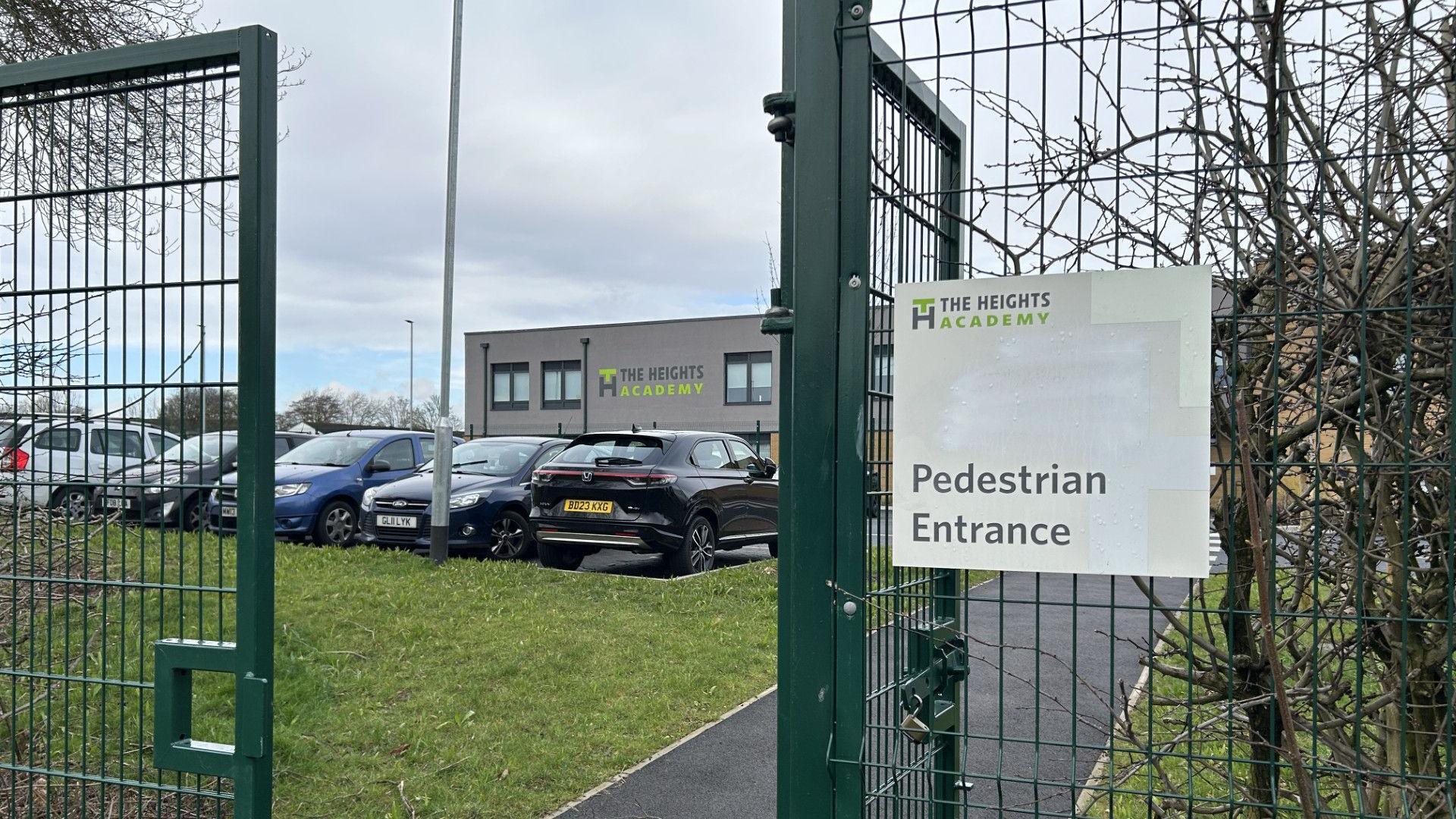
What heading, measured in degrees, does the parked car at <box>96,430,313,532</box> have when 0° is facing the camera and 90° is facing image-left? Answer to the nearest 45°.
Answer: approximately 45°

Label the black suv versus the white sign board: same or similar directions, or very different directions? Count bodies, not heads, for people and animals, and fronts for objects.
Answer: very different directions

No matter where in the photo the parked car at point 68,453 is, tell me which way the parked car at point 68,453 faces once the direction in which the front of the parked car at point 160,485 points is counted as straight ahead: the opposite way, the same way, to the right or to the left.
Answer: the opposite way

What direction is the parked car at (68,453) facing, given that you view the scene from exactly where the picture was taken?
facing away from the viewer and to the right of the viewer

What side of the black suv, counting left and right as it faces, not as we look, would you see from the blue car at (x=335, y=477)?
left

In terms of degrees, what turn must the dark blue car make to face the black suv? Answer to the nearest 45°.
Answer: approximately 90° to its left

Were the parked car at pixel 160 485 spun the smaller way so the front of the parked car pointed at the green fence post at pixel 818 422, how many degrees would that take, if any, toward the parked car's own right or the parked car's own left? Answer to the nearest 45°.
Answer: approximately 90° to the parked car's own left
